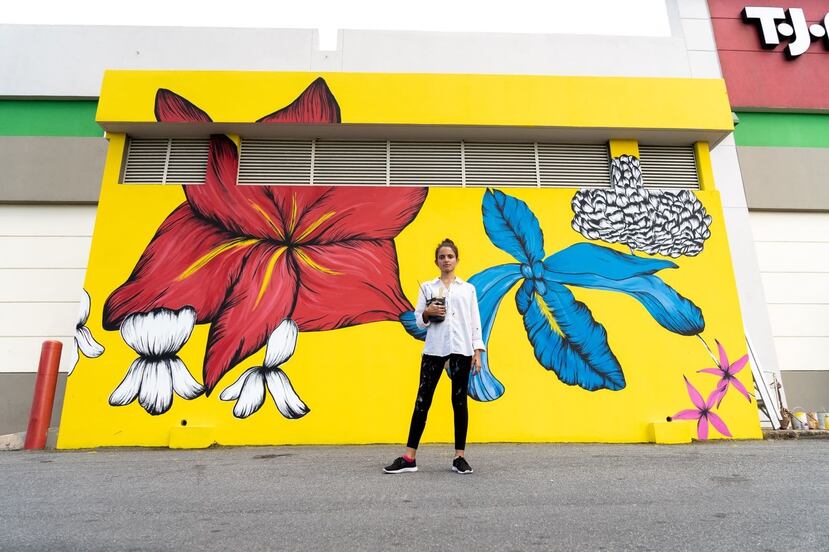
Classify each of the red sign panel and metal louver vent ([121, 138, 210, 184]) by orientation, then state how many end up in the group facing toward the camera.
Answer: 2

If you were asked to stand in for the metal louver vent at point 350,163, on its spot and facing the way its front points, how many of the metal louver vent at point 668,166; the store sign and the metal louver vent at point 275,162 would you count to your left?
2

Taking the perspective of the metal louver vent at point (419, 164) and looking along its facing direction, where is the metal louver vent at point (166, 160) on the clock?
the metal louver vent at point (166, 160) is roughly at 3 o'clock from the metal louver vent at point (419, 164).

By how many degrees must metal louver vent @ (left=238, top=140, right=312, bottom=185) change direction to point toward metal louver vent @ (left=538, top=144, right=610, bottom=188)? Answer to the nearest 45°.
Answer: approximately 90° to its left

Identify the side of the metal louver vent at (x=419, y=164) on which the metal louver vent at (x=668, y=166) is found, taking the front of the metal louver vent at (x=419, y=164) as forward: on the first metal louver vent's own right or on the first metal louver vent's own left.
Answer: on the first metal louver vent's own left
